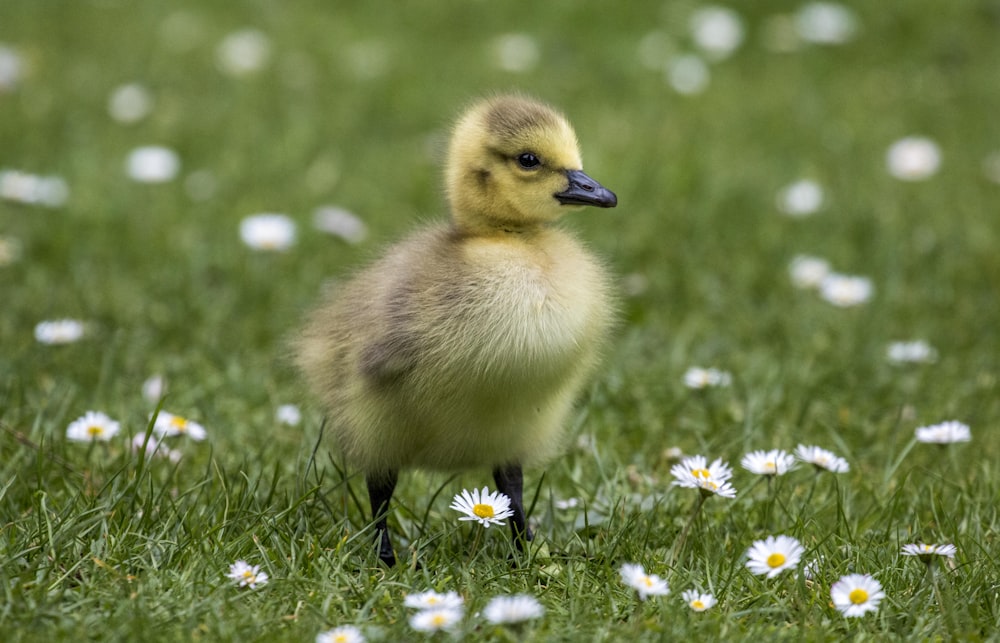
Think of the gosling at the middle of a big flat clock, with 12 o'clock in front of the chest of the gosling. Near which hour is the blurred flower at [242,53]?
The blurred flower is roughly at 7 o'clock from the gosling.

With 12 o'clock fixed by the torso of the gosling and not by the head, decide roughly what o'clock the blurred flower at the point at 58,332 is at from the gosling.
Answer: The blurred flower is roughly at 6 o'clock from the gosling.

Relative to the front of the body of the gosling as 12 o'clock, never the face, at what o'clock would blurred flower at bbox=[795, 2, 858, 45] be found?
The blurred flower is roughly at 8 o'clock from the gosling.

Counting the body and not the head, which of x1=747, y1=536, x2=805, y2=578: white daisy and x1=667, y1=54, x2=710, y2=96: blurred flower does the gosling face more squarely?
the white daisy

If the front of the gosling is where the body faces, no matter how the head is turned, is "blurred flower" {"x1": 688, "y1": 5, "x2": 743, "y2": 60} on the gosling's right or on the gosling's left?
on the gosling's left

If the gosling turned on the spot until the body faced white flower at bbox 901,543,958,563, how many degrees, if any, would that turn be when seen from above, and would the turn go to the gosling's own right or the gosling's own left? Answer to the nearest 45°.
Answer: approximately 45° to the gosling's own left

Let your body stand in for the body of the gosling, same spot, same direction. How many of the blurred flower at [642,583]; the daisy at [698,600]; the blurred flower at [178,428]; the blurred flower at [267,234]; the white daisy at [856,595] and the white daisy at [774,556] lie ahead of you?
4

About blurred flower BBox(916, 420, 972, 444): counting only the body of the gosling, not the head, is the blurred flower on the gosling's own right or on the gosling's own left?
on the gosling's own left

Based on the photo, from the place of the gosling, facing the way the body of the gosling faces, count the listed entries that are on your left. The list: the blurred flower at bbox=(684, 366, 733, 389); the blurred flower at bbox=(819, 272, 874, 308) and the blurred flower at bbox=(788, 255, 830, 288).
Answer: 3

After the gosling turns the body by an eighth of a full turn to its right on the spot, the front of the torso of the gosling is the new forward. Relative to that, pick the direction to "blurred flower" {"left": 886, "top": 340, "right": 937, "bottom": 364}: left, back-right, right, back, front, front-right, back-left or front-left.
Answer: back-left

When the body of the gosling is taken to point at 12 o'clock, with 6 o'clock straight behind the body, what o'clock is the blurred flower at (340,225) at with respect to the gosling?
The blurred flower is roughly at 7 o'clock from the gosling.

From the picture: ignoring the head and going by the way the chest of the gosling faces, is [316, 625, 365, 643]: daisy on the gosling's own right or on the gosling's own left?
on the gosling's own right

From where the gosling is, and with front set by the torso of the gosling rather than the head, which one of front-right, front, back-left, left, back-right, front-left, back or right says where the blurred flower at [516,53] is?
back-left

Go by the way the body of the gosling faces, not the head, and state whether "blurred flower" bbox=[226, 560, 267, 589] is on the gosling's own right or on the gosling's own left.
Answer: on the gosling's own right

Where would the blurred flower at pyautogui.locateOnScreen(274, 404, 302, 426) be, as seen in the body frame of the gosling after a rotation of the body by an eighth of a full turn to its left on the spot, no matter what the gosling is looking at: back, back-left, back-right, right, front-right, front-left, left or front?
back-left

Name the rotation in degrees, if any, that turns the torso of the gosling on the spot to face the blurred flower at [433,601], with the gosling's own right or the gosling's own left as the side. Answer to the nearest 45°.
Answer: approximately 45° to the gosling's own right

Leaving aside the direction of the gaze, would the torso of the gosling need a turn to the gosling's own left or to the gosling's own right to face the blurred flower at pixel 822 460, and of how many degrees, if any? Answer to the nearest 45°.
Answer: approximately 45° to the gosling's own left

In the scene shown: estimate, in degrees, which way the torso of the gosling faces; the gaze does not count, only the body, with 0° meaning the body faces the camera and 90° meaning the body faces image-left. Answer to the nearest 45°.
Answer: approximately 315°
